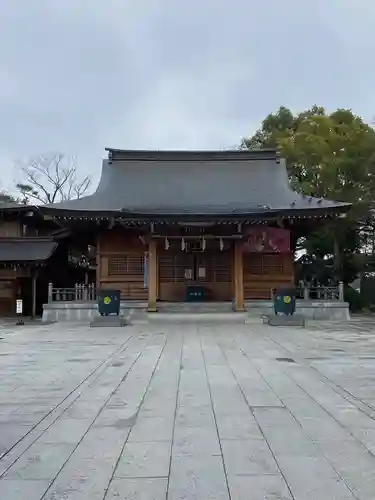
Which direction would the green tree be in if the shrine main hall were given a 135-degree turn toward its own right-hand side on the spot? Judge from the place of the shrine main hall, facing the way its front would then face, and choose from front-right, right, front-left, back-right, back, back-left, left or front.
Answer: right

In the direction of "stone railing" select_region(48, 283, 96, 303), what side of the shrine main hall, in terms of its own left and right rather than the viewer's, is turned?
right

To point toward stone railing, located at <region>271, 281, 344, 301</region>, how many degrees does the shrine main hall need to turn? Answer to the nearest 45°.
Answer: approximately 90° to its left

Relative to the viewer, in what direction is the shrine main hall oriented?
toward the camera

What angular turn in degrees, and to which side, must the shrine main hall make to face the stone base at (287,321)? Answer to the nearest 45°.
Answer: approximately 45° to its left
